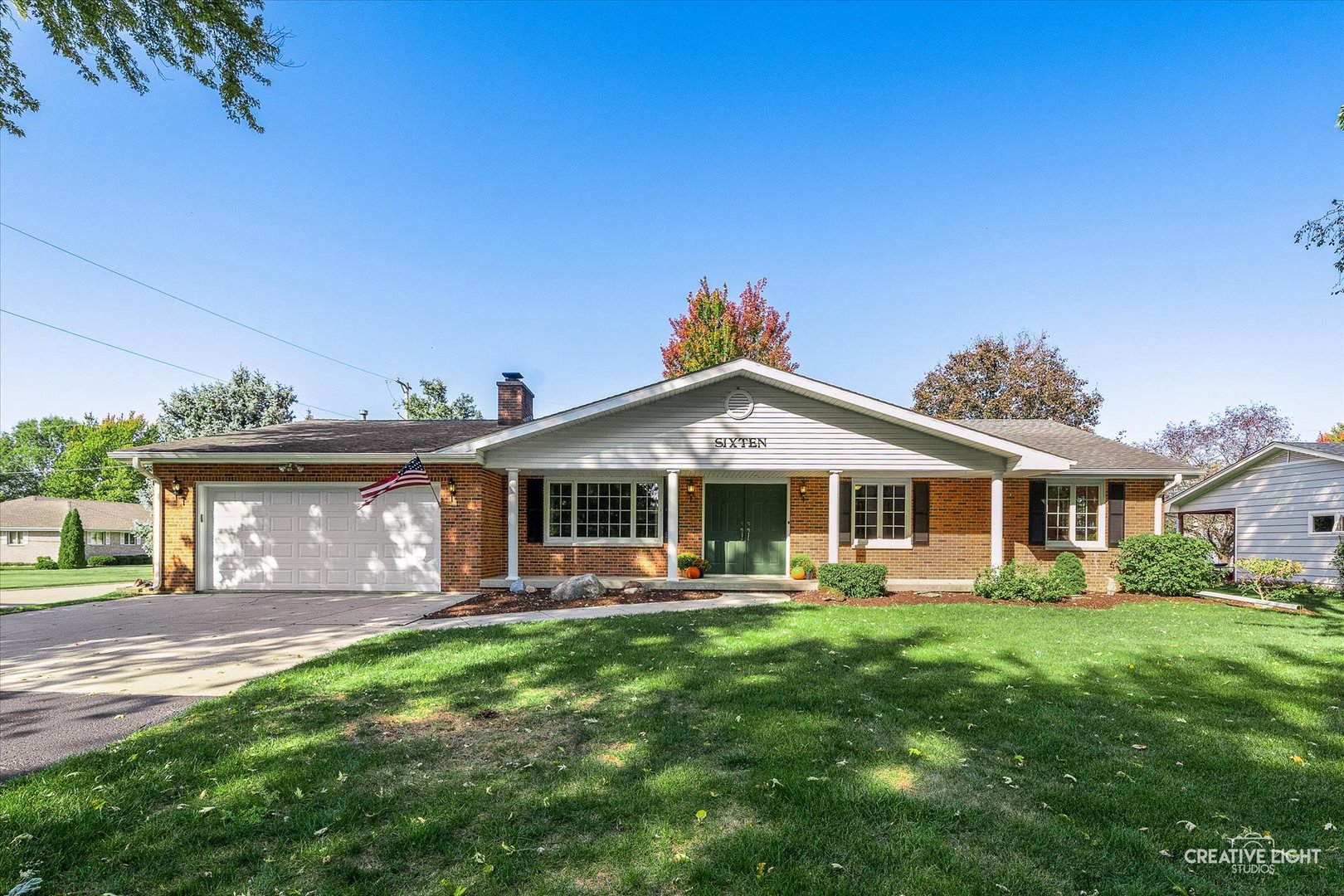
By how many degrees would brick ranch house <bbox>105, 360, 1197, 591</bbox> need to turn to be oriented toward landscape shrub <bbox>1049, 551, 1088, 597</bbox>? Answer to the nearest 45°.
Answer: approximately 90° to its left

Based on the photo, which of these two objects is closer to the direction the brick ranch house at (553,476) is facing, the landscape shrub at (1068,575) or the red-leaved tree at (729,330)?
the landscape shrub

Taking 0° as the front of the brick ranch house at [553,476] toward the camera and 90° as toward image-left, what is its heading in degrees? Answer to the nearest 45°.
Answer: approximately 0°

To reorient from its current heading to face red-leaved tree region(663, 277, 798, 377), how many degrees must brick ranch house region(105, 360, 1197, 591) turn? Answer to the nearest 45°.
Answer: approximately 180°

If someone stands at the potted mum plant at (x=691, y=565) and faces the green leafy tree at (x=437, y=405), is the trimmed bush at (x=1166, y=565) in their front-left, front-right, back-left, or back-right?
back-right

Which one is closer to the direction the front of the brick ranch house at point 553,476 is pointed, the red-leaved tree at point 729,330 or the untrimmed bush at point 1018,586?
the untrimmed bush

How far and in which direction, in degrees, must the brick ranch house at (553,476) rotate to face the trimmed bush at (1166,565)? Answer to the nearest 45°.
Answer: approximately 90° to its left
